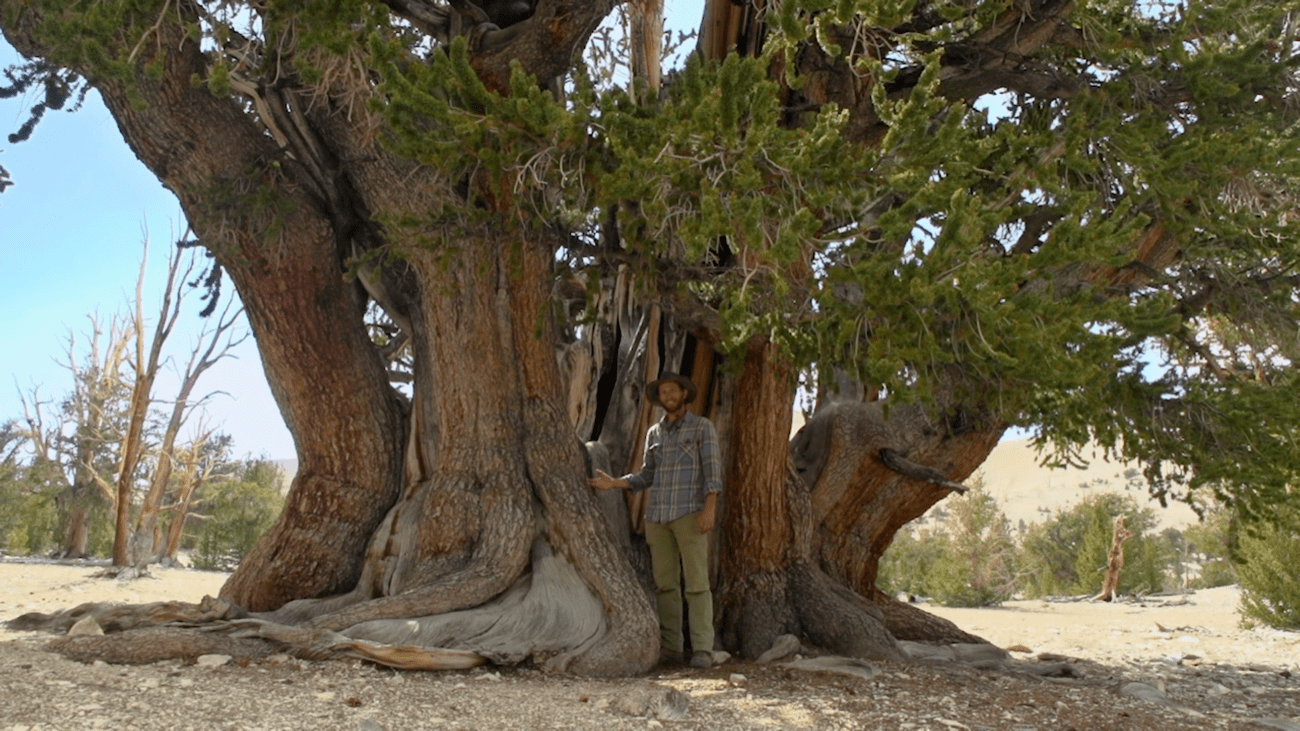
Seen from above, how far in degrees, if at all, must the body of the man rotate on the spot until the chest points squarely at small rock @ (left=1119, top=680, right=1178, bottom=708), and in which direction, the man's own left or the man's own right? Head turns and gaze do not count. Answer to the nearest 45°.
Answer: approximately 90° to the man's own left

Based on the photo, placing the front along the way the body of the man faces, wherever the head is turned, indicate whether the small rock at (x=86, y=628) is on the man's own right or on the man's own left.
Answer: on the man's own right

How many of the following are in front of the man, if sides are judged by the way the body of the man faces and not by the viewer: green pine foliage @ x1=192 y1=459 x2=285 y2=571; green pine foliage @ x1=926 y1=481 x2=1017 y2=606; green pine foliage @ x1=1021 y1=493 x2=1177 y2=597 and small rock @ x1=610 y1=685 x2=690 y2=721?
1

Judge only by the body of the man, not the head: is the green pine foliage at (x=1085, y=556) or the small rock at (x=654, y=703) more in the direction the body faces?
the small rock

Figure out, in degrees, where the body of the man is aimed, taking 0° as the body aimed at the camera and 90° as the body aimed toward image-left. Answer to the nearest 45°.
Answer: approximately 0°

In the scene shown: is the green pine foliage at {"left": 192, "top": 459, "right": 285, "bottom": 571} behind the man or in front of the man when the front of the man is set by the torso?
behind

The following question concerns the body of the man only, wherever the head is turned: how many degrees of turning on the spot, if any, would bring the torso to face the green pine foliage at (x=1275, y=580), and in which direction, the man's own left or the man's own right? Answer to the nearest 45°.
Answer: approximately 135° to the man's own left

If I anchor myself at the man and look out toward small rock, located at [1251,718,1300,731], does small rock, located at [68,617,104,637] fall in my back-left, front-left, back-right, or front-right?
back-right

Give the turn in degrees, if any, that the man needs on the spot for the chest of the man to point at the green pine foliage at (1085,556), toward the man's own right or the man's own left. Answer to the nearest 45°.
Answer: approximately 135° to the man's own left

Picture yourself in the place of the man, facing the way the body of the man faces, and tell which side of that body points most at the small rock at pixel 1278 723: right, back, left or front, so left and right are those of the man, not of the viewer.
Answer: left

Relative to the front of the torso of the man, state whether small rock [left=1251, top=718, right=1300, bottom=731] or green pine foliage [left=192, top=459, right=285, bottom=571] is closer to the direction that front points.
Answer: the small rock

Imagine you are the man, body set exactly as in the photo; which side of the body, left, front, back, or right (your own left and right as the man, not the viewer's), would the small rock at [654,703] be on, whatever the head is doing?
front
